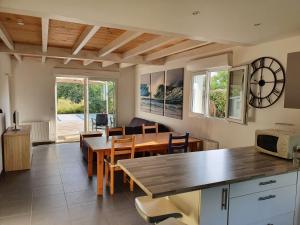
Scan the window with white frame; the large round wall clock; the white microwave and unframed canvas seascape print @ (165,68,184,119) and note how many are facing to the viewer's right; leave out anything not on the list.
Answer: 0

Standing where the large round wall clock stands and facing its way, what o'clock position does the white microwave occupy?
The white microwave is roughly at 10 o'clock from the large round wall clock.

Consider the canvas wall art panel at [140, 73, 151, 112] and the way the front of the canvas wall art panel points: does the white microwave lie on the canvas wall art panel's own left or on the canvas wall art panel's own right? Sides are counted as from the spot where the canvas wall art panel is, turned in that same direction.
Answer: on the canvas wall art panel's own left

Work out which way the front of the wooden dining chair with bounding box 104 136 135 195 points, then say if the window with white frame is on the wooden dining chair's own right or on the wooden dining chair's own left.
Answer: on the wooden dining chair's own right

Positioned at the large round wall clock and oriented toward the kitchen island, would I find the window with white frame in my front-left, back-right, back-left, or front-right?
back-right

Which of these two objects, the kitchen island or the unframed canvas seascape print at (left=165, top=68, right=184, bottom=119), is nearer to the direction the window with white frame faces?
the kitchen island

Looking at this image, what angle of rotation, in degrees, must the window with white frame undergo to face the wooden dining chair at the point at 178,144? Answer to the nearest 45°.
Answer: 0° — it already faces it

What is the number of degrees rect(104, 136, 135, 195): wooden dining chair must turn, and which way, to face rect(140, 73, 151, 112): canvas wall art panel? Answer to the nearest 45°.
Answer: approximately 45° to its right

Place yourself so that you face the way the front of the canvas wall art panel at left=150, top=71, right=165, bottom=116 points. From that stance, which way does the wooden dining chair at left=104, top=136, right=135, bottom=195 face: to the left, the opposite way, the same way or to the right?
to the right

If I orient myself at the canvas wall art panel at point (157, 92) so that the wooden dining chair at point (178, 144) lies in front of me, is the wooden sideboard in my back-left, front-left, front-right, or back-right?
front-right

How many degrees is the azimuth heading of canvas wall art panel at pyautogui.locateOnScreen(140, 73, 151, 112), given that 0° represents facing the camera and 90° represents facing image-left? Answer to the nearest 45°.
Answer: approximately 45°

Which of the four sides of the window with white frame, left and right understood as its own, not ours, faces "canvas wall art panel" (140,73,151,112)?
right

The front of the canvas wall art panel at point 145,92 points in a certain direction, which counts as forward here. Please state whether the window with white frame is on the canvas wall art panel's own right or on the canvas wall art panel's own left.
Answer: on the canvas wall art panel's own left

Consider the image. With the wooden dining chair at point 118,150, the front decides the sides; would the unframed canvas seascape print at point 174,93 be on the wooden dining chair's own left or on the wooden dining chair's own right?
on the wooden dining chair's own right

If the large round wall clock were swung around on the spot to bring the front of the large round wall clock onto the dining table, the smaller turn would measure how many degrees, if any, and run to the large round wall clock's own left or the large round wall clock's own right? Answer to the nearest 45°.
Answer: approximately 45° to the large round wall clock's own right

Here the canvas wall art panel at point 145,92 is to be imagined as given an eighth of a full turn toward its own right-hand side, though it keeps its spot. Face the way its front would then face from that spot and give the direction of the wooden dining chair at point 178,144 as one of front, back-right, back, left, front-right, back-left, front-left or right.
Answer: left

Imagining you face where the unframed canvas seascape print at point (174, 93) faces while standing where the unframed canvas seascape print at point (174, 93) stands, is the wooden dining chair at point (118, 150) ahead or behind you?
ahead

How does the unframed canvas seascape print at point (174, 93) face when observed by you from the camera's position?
facing the viewer and to the left of the viewer
